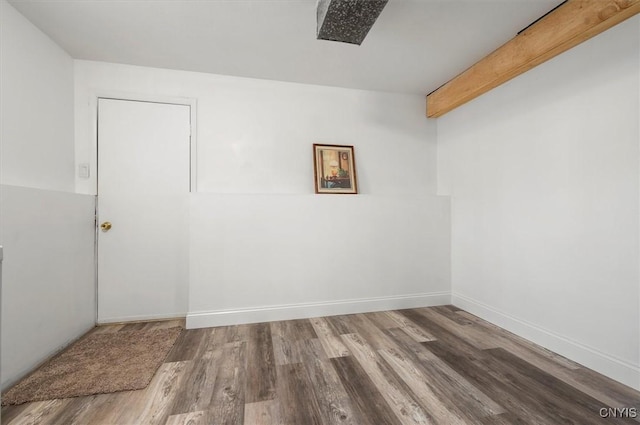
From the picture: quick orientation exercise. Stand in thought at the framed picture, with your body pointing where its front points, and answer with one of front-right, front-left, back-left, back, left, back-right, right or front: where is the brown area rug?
front-right

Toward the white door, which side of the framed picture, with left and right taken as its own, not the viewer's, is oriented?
right

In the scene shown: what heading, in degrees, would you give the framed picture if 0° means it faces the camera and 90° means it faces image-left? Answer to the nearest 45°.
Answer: approximately 0°
